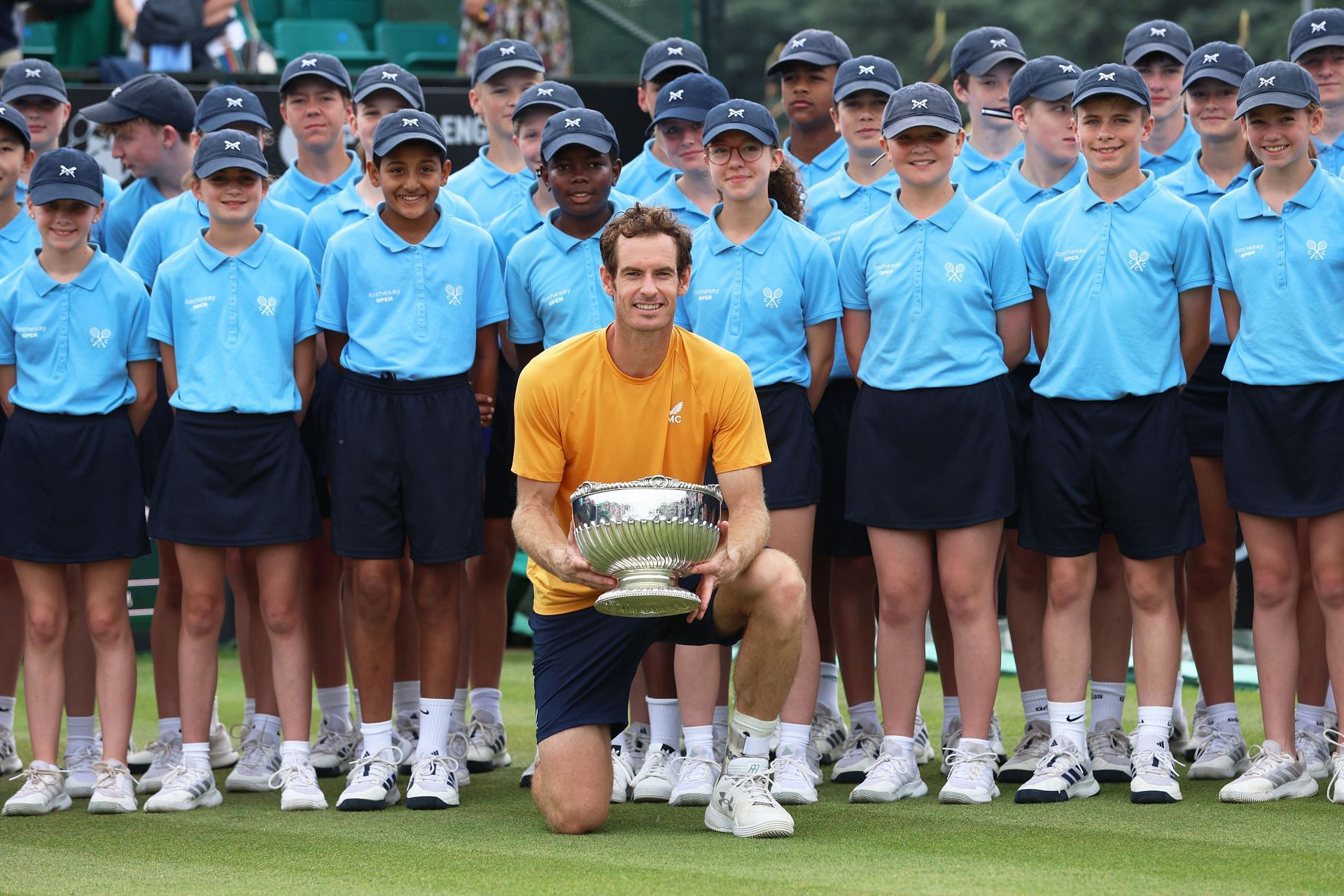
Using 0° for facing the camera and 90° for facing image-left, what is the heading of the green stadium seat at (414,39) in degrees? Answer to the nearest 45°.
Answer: approximately 0°
